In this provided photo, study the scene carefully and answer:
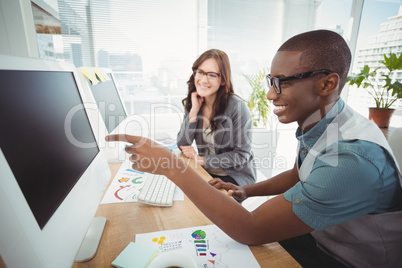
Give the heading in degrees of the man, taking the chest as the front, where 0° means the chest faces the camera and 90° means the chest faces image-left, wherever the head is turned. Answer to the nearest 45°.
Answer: approximately 90°

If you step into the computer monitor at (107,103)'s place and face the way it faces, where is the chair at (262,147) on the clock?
The chair is roughly at 10 o'clock from the computer monitor.

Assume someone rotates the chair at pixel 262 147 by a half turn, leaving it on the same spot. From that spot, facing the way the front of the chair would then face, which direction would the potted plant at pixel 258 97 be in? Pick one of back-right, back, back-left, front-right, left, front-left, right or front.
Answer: front-left

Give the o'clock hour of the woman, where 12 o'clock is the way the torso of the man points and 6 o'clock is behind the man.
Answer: The woman is roughly at 2 o'clock from the man.

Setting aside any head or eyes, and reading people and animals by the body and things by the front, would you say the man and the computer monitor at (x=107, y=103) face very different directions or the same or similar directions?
very different directions

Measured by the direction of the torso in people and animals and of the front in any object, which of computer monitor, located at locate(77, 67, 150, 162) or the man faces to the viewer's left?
the man

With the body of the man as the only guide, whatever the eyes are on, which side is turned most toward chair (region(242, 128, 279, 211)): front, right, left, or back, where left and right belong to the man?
right
